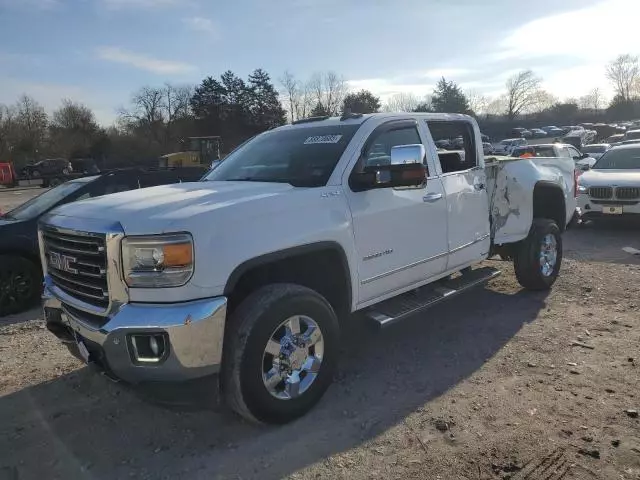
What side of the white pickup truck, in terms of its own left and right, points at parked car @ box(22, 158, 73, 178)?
right

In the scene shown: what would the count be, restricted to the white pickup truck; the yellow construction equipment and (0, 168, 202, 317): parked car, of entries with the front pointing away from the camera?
0

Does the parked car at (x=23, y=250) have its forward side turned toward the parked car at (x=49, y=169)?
no

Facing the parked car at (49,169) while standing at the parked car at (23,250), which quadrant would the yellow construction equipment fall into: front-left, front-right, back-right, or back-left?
front-right

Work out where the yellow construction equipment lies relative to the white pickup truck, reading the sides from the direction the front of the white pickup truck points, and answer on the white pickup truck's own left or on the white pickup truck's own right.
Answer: on the white pickup truck's own right

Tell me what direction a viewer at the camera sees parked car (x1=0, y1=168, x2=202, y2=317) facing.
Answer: facing the viewer and to the left of the viewer

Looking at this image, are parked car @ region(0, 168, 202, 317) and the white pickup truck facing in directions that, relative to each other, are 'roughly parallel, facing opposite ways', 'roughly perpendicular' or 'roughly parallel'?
roughly parallel

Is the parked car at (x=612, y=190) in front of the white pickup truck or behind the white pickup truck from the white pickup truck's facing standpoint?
behind

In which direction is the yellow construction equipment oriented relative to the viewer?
to the viewer's left

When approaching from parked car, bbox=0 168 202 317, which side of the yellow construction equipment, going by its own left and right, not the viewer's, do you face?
left

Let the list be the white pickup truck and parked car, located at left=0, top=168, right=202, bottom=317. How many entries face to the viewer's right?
0

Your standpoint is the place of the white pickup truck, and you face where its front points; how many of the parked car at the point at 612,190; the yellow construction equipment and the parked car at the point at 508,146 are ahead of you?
0

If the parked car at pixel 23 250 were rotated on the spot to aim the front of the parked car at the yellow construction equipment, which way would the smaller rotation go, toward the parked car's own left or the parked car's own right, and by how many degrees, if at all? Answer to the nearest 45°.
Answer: approximately 135° to the parked car's own right

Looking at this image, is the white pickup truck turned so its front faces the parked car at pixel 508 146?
no

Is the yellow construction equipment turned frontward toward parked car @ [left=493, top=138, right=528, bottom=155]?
no
